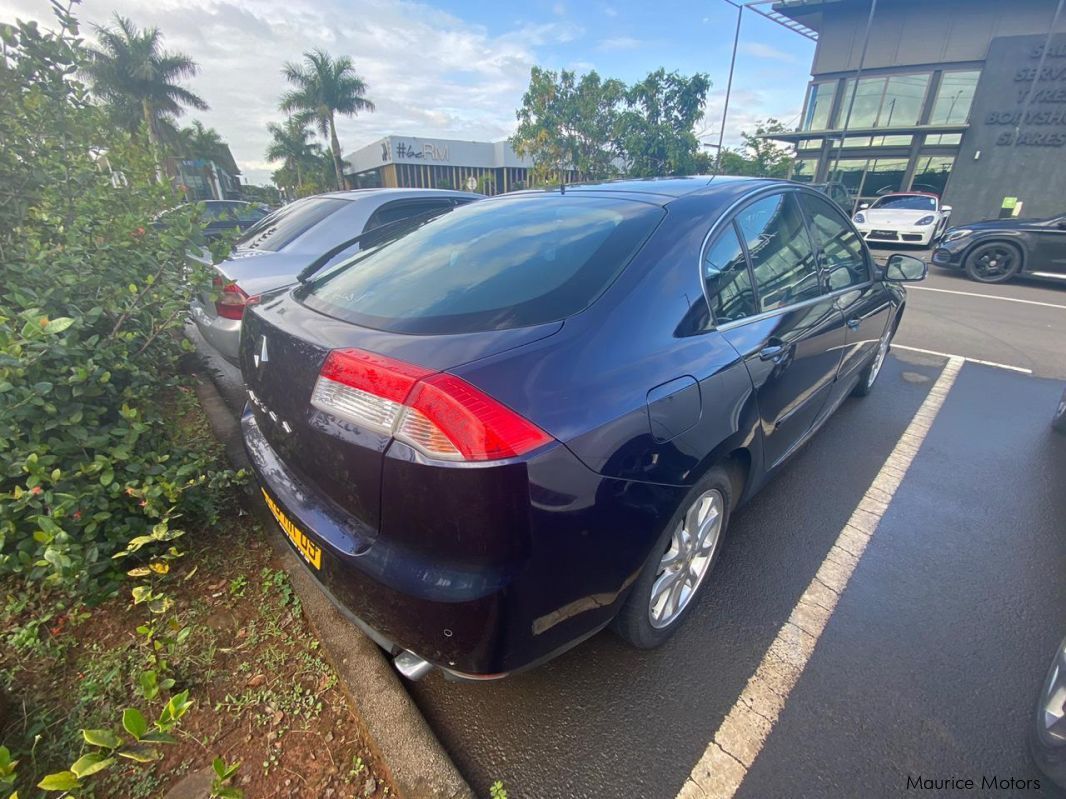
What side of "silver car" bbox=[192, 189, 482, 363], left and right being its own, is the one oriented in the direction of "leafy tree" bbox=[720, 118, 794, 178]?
front

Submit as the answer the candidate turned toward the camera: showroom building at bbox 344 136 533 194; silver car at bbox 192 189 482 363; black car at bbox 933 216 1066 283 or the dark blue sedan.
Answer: the showroom building

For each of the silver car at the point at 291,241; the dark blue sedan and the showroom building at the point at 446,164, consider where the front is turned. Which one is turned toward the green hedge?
the showroom building

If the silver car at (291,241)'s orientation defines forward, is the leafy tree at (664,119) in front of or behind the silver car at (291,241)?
in front

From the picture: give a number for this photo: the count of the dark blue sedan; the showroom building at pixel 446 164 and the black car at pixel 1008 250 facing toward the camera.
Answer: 1

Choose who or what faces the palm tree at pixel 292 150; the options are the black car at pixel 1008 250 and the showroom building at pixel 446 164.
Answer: the black car

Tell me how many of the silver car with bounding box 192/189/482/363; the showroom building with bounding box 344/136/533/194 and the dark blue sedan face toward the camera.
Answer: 1

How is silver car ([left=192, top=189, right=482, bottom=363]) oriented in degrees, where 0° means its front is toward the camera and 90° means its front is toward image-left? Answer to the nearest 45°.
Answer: approximately 225°

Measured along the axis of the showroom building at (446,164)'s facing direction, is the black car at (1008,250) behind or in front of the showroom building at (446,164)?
in front

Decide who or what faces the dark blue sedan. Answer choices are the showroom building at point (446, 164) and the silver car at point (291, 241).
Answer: the showroom building

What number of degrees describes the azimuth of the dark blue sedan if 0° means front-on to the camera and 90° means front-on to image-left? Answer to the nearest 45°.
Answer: approximately 225°

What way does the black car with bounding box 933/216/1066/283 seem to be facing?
to the viewer's left

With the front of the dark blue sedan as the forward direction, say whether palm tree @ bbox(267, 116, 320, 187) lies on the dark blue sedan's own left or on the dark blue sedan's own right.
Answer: on the dark blue sedan's own left

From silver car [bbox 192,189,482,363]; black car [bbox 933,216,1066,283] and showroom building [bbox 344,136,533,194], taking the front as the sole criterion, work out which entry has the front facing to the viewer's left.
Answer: the black car
